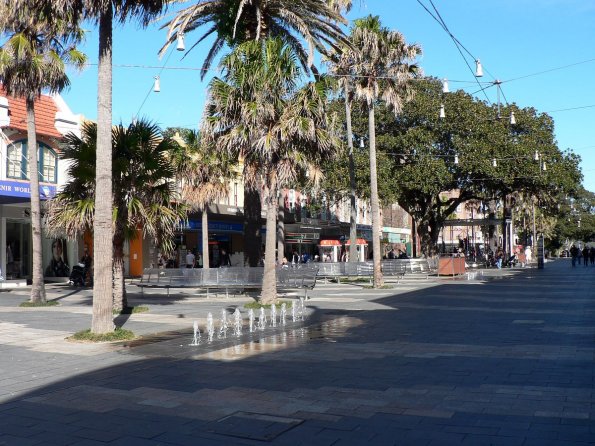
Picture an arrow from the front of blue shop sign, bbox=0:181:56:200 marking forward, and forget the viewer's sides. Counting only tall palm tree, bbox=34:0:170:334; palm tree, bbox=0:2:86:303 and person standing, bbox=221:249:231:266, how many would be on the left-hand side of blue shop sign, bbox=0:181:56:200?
1

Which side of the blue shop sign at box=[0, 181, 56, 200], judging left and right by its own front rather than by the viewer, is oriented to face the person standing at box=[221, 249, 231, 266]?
left

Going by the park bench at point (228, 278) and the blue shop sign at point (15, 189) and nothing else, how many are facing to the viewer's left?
0

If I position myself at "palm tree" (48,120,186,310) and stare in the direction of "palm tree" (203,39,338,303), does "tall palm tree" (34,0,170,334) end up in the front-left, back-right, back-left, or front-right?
back-right

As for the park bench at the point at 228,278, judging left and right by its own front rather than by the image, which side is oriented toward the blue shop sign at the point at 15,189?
right

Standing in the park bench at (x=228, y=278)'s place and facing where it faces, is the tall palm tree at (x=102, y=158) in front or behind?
in front

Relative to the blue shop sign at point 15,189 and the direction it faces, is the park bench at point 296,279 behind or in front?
in front

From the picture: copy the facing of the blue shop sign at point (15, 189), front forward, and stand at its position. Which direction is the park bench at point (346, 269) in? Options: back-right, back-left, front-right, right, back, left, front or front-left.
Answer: front-left

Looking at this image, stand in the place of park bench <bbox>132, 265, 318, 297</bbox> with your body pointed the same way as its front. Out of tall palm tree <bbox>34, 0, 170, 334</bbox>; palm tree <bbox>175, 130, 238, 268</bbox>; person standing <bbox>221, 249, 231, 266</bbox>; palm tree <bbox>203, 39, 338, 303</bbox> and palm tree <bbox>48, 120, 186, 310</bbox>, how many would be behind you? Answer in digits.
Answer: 2

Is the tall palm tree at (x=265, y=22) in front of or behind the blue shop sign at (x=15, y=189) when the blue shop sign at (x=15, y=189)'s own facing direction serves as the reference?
in front

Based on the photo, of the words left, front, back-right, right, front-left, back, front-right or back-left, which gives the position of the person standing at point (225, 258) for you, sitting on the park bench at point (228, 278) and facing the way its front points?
back
